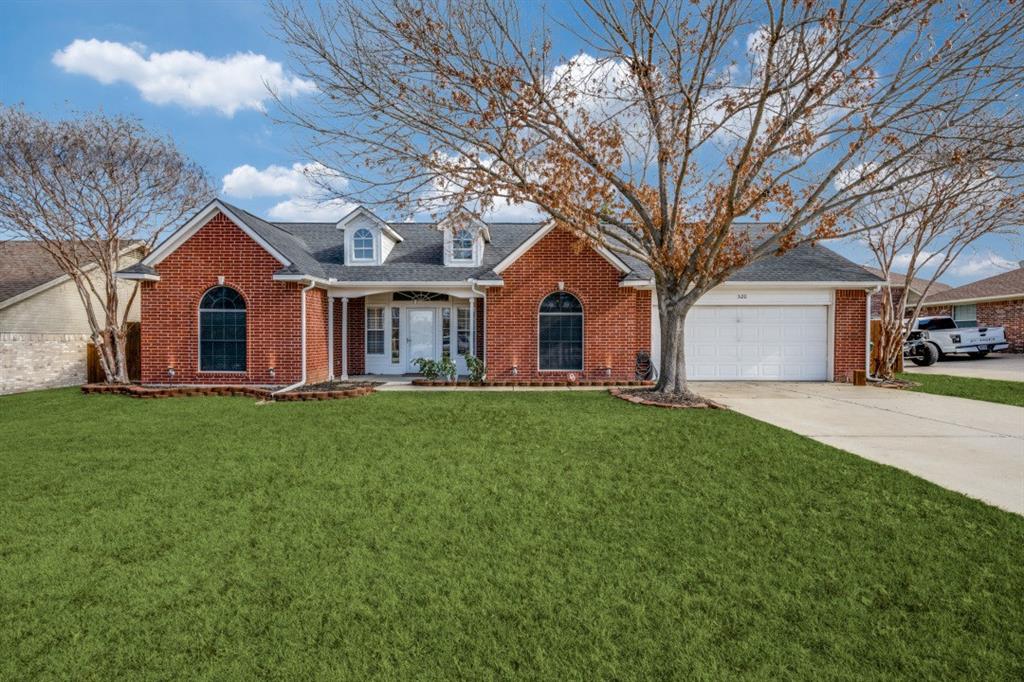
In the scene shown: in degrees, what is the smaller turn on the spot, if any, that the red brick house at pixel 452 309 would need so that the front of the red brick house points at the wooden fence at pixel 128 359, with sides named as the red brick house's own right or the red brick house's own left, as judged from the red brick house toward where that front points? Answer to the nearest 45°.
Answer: approximately 90° to the red brick house's own right

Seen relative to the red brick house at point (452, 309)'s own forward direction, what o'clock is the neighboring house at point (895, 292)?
The neighboring house is roughly at 8 o'clock from the red brick house.

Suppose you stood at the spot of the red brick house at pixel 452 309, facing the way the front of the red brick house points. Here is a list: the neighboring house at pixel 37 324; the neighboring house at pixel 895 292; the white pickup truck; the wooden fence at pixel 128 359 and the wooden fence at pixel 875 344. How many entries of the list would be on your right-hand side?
2

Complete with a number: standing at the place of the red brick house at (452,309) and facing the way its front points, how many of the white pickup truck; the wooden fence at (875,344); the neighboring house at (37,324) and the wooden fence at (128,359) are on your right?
2

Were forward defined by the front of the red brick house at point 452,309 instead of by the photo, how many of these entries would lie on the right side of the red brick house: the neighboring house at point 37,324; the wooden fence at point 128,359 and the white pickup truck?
2

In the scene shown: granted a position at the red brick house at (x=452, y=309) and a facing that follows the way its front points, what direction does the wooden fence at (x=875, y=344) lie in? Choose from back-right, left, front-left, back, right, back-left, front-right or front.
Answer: left

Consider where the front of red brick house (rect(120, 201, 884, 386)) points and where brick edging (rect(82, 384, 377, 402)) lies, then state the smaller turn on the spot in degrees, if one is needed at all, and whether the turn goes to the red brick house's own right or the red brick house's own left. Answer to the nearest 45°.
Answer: approximately 45° to the red brick house's own right

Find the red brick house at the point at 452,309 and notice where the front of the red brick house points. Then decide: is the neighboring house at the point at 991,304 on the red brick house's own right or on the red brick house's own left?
on the red brick house's own left

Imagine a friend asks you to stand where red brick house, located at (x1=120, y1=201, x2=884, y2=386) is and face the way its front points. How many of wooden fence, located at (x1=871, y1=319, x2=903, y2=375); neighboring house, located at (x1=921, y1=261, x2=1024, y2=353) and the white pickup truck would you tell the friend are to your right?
0

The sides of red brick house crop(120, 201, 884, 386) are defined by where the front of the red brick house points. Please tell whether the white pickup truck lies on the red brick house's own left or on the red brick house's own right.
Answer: on the red brick house's own left

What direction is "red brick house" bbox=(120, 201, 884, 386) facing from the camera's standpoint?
toward the camera

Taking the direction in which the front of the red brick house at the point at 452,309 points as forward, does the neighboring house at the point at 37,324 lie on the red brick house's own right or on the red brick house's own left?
on the red brick house's own right
